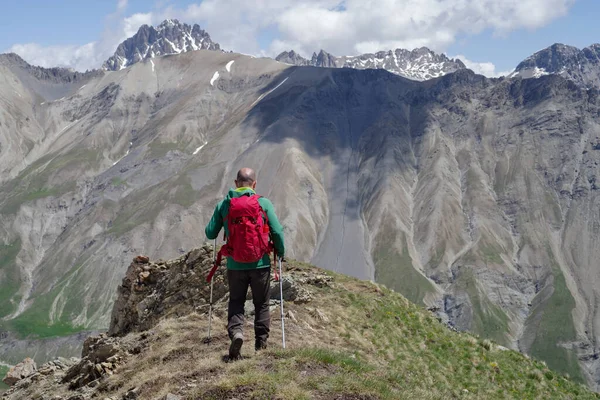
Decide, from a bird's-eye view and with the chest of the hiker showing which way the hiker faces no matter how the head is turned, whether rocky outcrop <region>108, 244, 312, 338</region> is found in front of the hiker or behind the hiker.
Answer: in front

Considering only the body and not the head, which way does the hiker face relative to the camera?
away from the camera

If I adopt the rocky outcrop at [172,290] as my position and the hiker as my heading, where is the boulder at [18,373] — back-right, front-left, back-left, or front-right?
back-right
